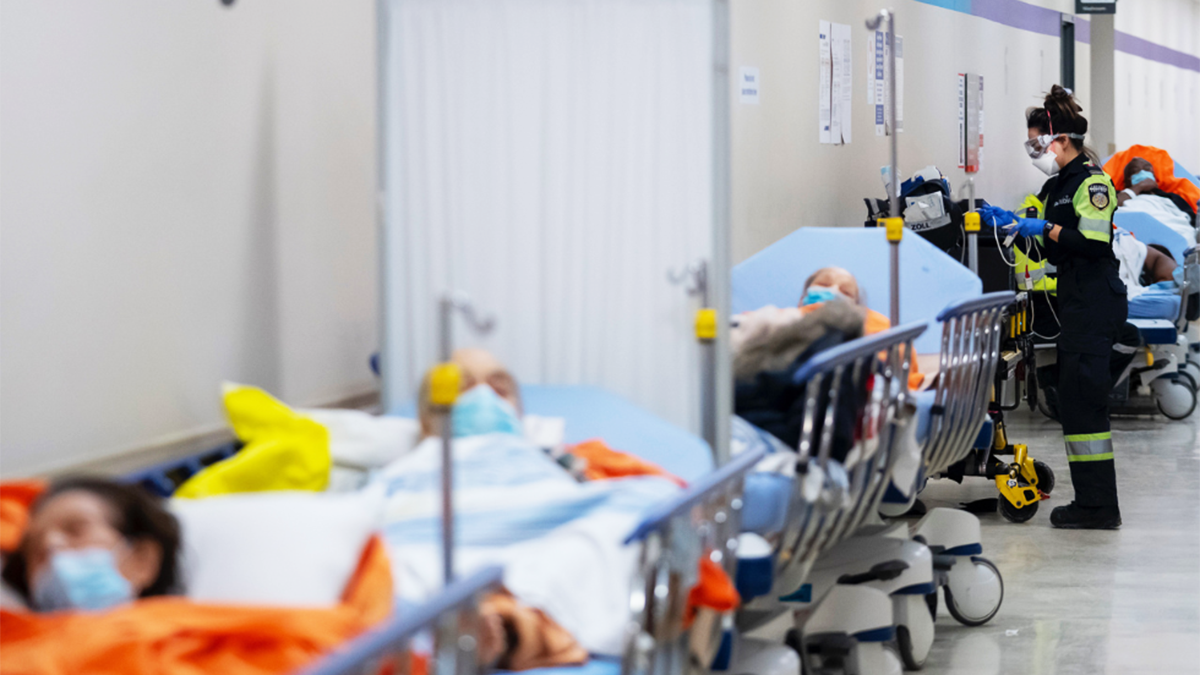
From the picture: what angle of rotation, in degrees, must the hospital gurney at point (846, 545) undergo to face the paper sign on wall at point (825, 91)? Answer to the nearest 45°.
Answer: approximately 135° to its right

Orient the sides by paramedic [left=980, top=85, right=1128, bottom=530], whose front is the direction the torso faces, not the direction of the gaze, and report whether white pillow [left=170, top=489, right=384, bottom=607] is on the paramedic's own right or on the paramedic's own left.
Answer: on the paramedic's own left

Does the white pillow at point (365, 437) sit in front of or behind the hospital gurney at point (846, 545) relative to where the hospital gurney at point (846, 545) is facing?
in front

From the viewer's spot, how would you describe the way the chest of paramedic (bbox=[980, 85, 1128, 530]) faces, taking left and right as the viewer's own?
facing to the left of the viewer

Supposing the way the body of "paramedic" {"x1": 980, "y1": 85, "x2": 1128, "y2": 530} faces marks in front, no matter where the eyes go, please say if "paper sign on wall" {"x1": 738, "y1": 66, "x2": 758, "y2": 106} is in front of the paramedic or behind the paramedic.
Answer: in front

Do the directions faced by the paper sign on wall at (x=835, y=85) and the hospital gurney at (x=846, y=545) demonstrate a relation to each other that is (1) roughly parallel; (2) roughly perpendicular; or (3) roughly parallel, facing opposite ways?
roughly perpendicular

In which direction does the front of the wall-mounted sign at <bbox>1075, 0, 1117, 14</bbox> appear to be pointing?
toward the camera

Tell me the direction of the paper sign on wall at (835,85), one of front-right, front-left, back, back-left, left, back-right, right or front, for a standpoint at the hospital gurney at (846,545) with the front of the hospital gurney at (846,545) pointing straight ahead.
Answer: back-right

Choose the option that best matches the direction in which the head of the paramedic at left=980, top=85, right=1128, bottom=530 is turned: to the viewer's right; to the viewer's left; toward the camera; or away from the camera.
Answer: to the viewer's left

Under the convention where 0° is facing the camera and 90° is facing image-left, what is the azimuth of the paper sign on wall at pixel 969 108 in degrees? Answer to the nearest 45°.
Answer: approximately 315°

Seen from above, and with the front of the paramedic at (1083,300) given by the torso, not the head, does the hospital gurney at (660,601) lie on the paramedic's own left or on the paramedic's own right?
on the paramedic's own left

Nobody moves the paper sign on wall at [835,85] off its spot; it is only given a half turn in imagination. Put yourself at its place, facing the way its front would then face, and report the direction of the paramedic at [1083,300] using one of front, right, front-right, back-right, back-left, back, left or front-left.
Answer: back

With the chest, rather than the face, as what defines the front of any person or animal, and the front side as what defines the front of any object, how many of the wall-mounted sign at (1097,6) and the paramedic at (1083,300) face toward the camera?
1

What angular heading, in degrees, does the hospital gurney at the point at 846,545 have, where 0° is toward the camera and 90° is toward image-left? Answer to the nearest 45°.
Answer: approximately 45°

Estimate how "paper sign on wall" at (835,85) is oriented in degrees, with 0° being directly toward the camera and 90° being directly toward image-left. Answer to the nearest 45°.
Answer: approximately 315°
